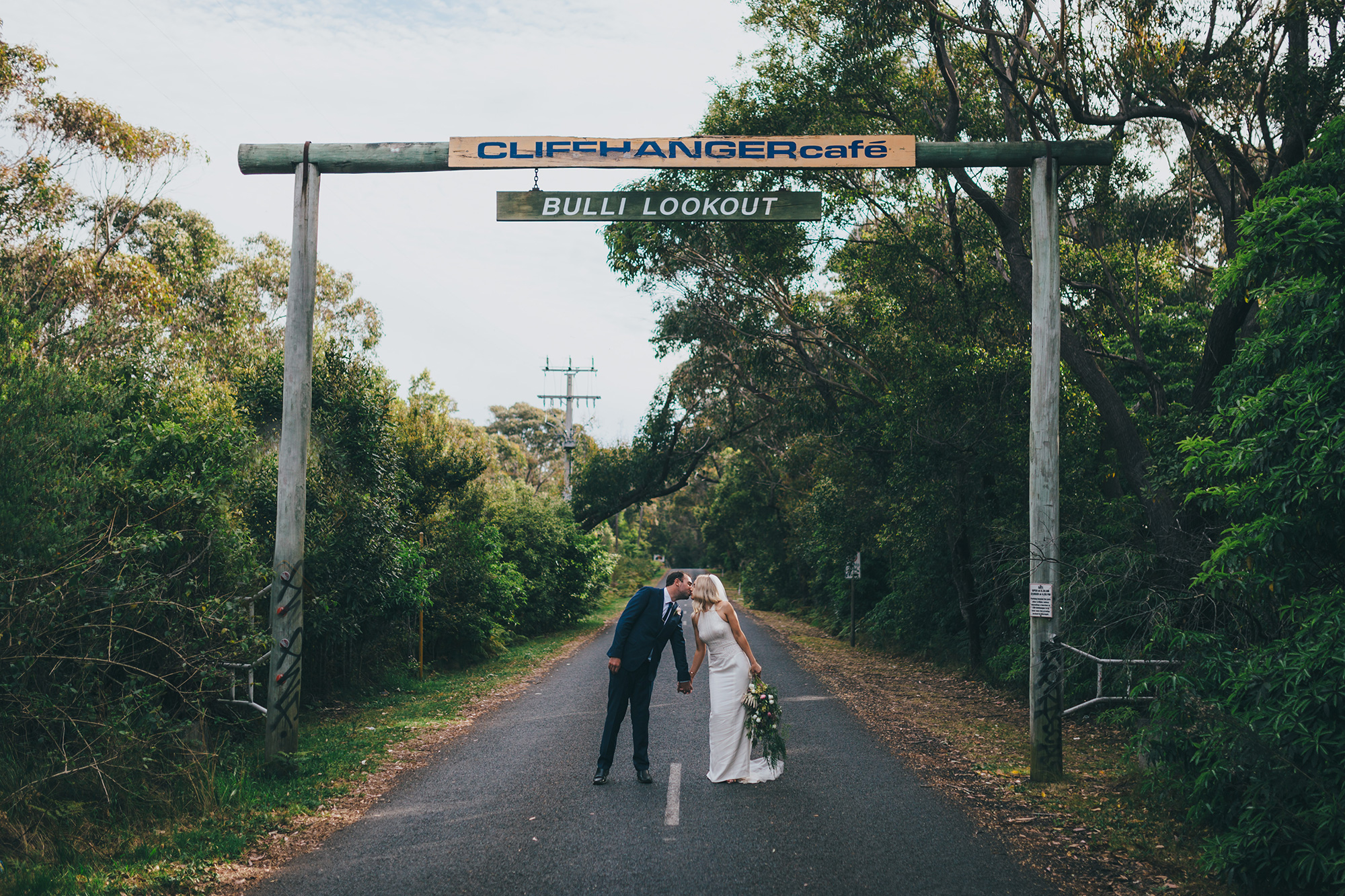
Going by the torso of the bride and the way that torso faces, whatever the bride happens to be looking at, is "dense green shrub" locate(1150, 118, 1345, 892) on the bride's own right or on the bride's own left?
on the bride's own left

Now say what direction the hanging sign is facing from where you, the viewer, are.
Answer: facing the viewer

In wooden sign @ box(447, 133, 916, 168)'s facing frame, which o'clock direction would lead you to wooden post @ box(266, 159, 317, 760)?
The wooden post is roughly at 3 o'clock from the wooden sign.

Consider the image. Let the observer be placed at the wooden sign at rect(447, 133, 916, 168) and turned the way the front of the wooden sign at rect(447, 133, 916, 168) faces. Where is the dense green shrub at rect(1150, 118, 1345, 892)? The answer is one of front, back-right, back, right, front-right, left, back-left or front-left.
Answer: front-left

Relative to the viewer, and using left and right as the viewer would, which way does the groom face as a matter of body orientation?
facing the viewer and to the right of the viewer

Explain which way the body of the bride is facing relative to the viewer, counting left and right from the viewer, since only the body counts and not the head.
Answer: facing the viewer and to the left of the viewer

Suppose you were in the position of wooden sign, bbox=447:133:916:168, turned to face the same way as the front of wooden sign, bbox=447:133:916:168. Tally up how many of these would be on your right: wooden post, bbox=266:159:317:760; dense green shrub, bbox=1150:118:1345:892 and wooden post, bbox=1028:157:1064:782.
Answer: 1

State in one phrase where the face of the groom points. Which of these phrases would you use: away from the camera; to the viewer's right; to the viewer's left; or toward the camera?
to the viewer's right

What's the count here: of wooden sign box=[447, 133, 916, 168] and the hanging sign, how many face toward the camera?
2

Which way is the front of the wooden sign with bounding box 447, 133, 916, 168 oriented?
toward the camera
